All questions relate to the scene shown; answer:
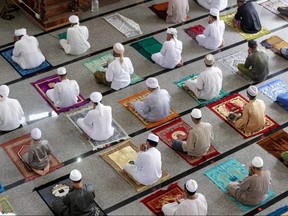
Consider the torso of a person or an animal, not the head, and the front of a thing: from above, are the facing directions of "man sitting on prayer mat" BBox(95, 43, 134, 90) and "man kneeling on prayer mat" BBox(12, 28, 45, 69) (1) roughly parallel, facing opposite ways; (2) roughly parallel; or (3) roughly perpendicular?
roughly parallel

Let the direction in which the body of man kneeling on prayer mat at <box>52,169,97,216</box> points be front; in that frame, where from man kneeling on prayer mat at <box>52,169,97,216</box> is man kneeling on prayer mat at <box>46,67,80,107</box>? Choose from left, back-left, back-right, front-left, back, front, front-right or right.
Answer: front-right

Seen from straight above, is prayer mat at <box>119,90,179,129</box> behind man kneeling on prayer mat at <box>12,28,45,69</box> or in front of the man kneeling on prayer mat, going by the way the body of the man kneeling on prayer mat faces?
behind

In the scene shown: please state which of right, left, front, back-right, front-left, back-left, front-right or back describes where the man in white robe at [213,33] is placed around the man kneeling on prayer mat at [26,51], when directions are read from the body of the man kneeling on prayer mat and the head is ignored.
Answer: back-right

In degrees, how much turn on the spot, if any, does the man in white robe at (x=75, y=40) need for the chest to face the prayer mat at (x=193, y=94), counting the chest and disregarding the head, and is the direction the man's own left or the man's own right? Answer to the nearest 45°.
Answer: approximately 180°

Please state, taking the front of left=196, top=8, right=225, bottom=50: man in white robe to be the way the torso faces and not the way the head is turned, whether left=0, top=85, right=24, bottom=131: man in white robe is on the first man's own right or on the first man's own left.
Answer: on the first man's own left

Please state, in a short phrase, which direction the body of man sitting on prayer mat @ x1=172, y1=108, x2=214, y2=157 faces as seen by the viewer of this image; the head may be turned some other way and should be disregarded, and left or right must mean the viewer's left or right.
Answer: facing away from the viewer and to the left of the viewer

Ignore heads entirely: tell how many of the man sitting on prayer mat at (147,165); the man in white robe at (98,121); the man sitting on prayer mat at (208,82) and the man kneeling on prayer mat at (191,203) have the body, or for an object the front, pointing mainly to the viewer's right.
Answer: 0

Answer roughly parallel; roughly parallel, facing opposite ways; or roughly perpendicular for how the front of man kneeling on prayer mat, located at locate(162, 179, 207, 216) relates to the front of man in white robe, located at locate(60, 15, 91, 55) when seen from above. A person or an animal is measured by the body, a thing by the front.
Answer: roughly parallel
